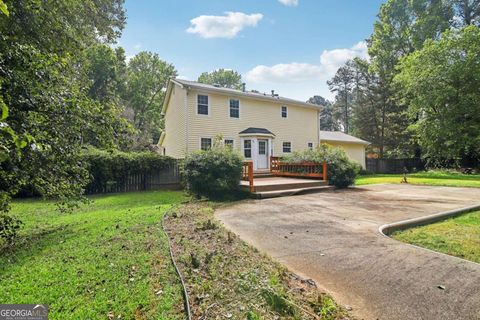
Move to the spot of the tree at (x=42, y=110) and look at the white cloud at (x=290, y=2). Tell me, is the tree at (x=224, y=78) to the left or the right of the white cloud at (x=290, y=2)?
left
